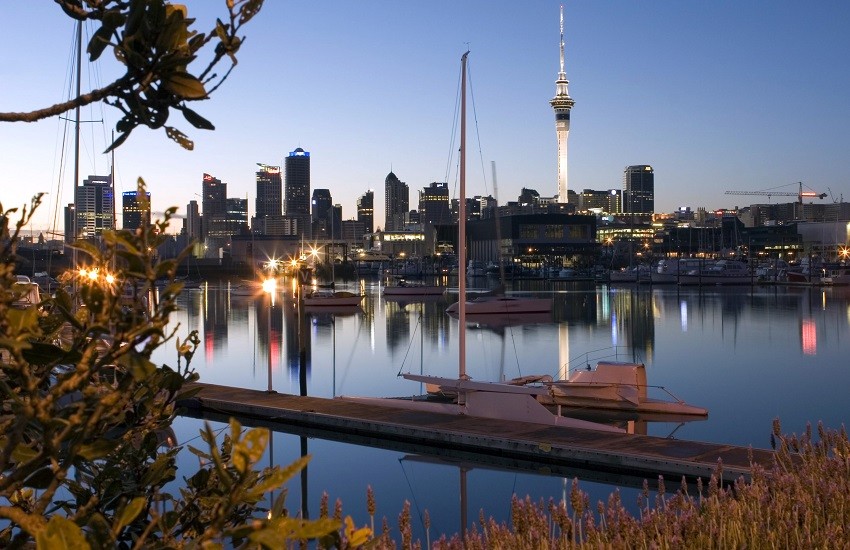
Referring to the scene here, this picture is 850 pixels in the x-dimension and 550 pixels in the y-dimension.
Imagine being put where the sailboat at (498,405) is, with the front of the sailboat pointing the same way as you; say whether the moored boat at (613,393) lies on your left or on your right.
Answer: on your right

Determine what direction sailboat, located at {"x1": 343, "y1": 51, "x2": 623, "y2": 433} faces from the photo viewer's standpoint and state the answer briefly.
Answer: facing away from the viewer and to the left of the viewer
